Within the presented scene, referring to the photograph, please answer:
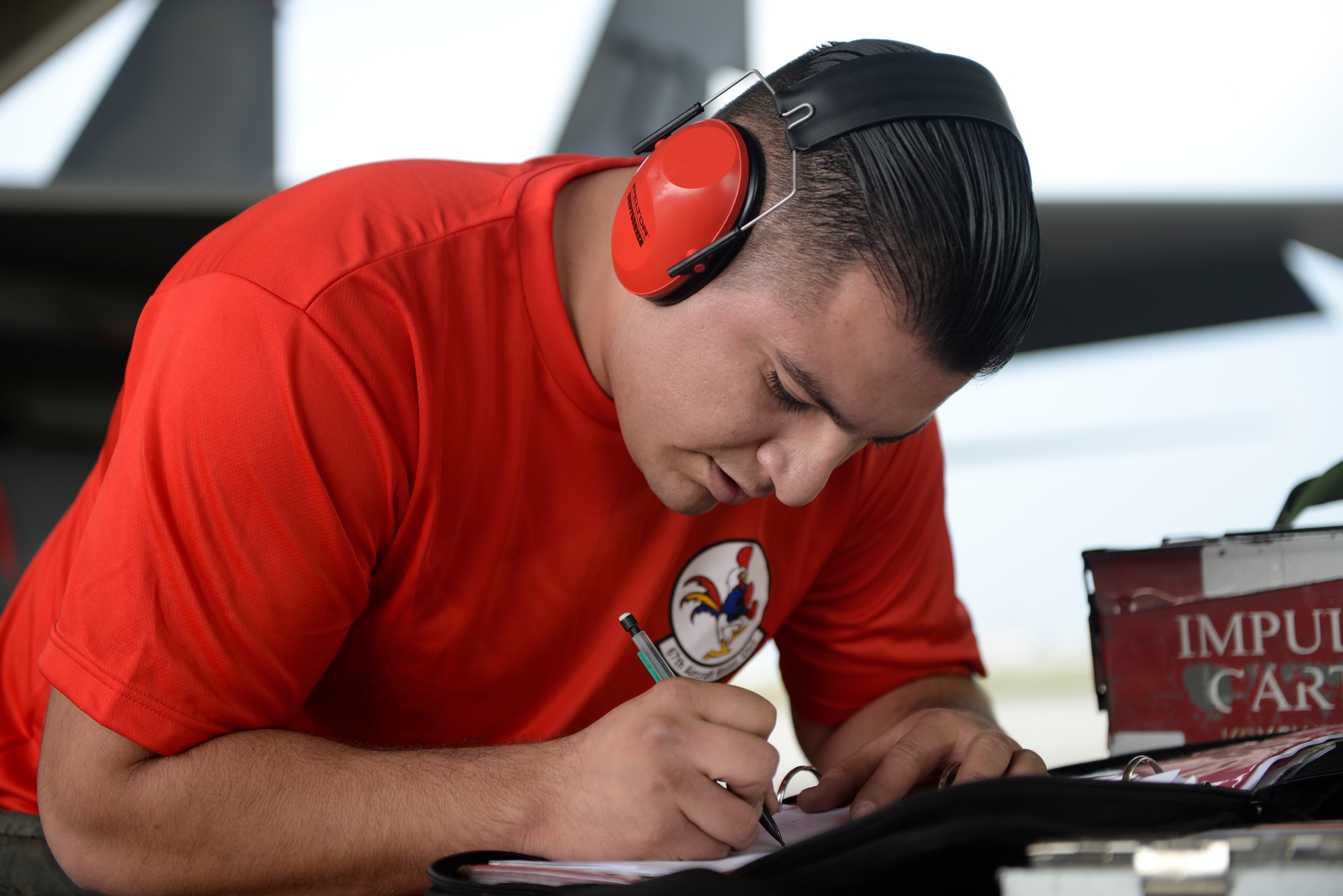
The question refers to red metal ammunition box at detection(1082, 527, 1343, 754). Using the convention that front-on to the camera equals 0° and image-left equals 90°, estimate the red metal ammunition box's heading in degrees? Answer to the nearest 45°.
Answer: approximately 0°

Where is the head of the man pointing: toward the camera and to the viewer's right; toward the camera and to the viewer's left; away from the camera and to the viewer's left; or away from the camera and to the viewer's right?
toward the camera and to the viewer's right
